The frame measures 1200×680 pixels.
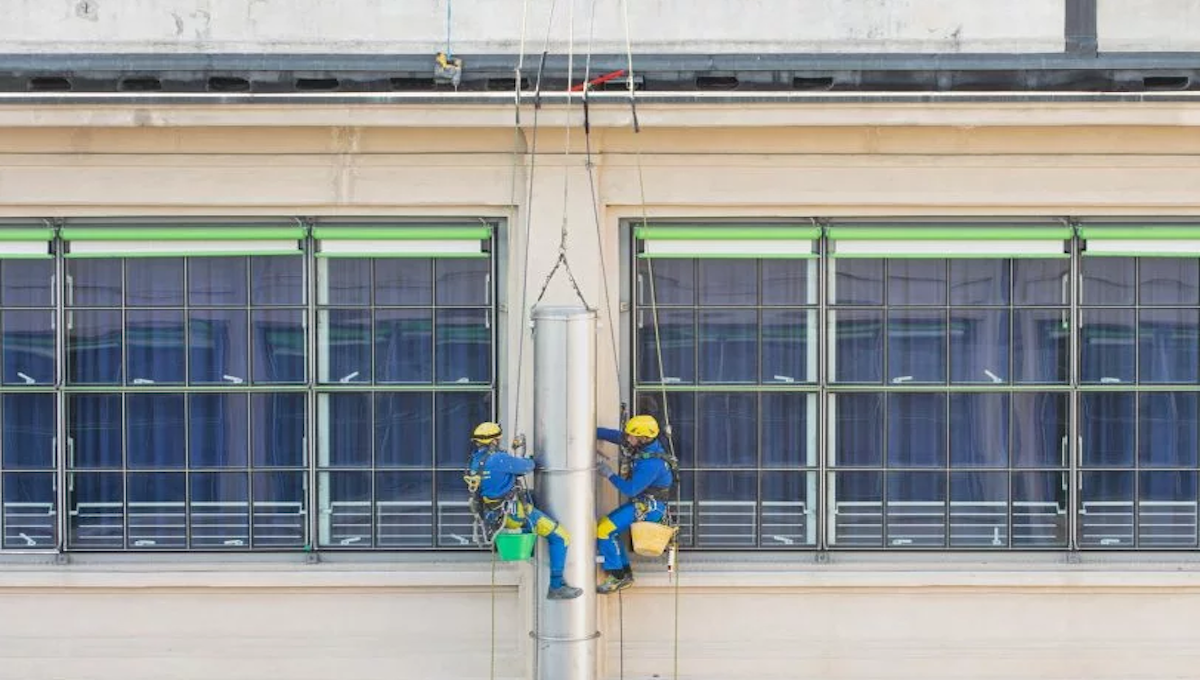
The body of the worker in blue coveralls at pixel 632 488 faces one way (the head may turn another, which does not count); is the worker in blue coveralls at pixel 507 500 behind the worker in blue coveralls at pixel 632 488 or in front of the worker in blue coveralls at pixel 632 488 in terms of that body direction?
in front

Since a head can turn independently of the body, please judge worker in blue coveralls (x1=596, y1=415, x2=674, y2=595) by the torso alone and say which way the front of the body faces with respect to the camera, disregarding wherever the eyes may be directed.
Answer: to the viewer's left

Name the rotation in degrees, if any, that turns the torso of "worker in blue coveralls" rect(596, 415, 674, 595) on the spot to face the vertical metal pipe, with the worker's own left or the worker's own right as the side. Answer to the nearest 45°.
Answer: approximately 45° to the worker's own left
